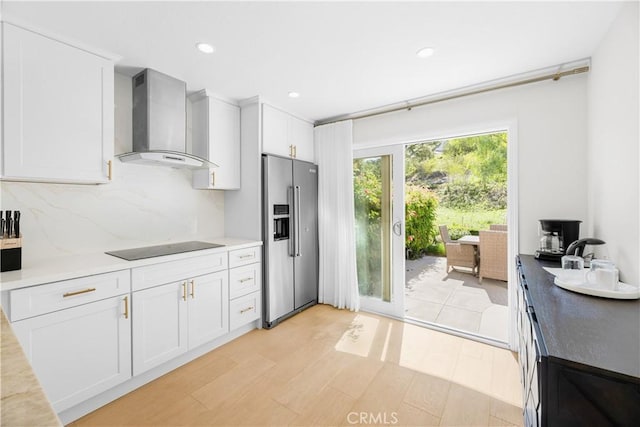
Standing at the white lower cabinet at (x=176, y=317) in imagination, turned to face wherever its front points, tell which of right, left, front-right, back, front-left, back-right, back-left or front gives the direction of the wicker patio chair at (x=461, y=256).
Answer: front-left

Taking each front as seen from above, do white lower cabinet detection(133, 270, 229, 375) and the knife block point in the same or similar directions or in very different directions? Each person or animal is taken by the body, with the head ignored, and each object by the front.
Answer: same or similar directions

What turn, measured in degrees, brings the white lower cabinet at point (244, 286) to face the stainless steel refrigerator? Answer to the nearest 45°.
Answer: approximately 90° to its left

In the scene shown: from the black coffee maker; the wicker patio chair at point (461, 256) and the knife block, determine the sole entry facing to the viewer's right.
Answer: the wicker patio chair

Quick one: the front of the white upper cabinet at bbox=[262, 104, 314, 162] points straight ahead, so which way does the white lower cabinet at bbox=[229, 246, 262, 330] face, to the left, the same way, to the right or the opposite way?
the same way

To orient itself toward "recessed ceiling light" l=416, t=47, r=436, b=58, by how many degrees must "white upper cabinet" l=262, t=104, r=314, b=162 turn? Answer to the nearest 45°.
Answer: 0° — it already faces it

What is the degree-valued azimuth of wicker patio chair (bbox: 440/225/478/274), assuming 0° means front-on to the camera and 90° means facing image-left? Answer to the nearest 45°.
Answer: approximately 270°

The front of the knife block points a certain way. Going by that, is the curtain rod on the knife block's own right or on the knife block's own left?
on the knife block's own left

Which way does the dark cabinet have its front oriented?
to the viewer's left

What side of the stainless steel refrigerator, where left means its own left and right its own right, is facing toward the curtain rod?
front

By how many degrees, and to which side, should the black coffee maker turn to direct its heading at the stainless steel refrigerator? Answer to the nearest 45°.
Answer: approximately 45° to its right

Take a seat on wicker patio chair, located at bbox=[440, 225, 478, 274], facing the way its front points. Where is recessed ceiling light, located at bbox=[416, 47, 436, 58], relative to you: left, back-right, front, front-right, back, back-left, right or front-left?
right

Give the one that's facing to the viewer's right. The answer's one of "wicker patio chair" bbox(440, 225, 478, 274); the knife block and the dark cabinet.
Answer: the wicker patio chair

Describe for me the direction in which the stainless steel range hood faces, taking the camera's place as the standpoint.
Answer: facing the viewer and to the right of the viewer

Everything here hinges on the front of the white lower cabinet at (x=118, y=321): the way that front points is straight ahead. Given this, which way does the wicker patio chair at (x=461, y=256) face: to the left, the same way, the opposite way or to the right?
the same way

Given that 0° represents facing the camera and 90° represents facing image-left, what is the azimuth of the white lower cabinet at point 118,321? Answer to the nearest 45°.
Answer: approximately 315°
